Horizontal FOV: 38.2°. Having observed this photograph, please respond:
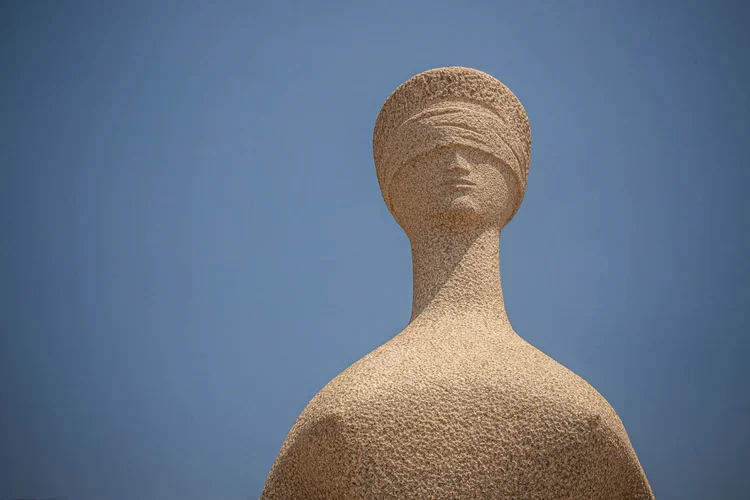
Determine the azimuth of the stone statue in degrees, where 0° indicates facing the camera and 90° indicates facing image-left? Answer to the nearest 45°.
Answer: approximately 0°
